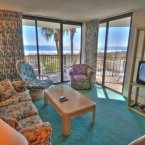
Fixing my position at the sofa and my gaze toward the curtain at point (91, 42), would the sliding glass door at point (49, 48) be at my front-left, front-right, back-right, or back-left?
front-left

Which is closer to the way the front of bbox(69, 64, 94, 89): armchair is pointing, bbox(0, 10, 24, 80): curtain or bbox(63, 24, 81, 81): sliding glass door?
the curtain

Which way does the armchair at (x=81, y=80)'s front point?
toward the camera

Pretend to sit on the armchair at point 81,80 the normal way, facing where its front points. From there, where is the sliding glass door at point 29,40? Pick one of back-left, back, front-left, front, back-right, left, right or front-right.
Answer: right

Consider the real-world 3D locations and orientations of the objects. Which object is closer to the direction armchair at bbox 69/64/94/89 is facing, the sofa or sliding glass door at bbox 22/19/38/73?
the sofa

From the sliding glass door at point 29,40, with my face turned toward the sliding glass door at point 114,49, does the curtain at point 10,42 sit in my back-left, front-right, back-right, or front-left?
back-right

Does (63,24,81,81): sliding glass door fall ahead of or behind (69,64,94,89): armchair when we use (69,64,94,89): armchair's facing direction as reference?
behind

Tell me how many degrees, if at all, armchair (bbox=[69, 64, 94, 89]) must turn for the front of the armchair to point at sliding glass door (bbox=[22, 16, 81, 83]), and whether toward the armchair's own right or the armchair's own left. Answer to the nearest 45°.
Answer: approximately 135° to the armchair's own right

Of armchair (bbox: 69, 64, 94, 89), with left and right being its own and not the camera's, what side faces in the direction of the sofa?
front

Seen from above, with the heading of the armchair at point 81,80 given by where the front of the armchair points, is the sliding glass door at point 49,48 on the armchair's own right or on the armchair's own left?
on the armchair's own right

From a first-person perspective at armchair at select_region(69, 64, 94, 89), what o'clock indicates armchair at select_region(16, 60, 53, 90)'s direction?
armchair at select_region(16, 60, 53, 90) is roughly at 2 o'clock from armchair at select_region(69, 64, 94, 89).

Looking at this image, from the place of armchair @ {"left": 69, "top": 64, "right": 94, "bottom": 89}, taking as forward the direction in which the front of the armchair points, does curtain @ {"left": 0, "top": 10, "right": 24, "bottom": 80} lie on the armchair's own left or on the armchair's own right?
on the armchair's own right

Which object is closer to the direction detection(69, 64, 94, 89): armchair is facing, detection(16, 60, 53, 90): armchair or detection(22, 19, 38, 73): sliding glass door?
the armchair
